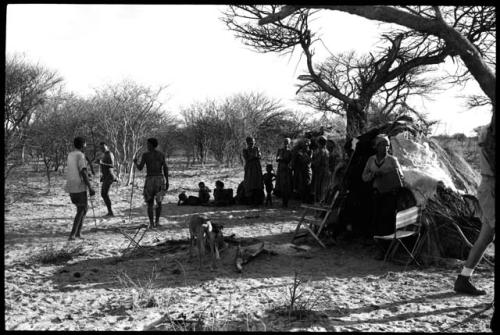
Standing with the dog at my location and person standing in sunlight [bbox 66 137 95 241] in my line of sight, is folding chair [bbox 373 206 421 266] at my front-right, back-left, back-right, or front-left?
back-right

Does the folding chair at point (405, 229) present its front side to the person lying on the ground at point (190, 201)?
yes

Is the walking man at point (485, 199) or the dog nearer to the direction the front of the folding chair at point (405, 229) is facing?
the dog

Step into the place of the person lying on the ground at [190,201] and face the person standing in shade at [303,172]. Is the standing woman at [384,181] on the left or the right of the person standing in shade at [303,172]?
right

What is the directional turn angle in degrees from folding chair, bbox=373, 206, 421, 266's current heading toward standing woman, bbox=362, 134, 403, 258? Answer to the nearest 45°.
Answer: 0° — it already faces them
